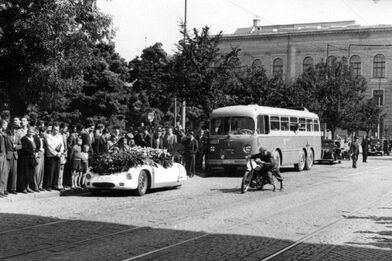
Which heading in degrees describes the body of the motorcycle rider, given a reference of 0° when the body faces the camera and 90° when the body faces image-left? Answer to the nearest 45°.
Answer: approximately 45°

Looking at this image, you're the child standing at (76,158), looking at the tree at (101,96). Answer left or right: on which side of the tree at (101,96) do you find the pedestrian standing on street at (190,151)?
right

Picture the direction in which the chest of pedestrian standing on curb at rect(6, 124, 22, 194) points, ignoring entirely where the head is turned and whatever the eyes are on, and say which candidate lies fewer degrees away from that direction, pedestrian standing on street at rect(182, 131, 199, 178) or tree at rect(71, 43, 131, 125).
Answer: the pedestrian standing on street

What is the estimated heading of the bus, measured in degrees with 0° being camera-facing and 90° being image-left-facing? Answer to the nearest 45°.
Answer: approximately 45°

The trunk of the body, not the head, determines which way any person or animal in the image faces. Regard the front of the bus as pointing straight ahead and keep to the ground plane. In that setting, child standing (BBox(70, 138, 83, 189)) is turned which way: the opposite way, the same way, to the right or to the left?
to the left

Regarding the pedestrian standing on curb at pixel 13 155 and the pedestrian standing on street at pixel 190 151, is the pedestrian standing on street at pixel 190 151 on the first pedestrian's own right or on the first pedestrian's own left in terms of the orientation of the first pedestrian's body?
on the first pedestrian's own left

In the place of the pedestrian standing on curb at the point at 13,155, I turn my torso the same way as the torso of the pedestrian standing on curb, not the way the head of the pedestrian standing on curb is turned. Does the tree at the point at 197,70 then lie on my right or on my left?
on my left

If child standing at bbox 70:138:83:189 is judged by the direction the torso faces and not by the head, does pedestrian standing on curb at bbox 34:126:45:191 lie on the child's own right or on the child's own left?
on the child's own right

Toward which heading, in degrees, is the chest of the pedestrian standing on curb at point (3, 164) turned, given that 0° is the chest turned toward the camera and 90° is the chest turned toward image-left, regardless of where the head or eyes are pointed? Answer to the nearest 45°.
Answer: approximately 315°

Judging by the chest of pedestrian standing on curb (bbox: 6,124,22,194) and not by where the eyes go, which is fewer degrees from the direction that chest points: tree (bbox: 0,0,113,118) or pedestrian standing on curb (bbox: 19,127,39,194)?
the pedestrian standing on curb
